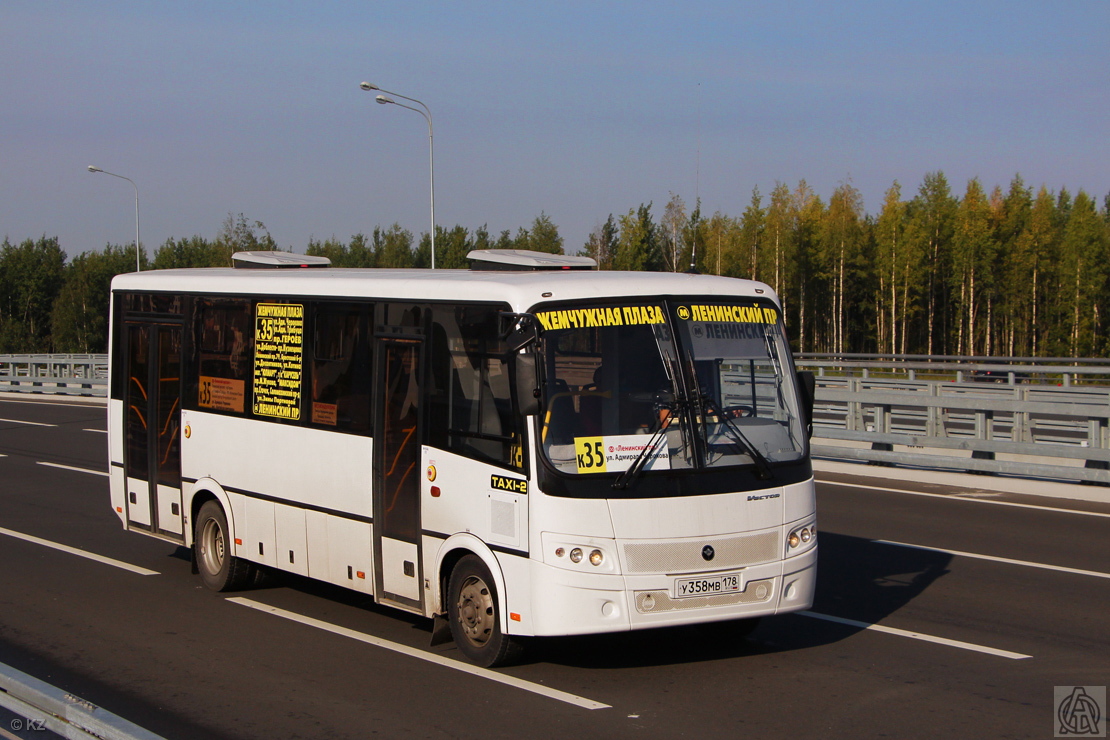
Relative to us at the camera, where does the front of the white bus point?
facing the viewer and to the right of the viewer

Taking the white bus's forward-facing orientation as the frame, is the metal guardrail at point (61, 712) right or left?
on its right

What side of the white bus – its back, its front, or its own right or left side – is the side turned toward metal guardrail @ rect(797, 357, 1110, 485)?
left
